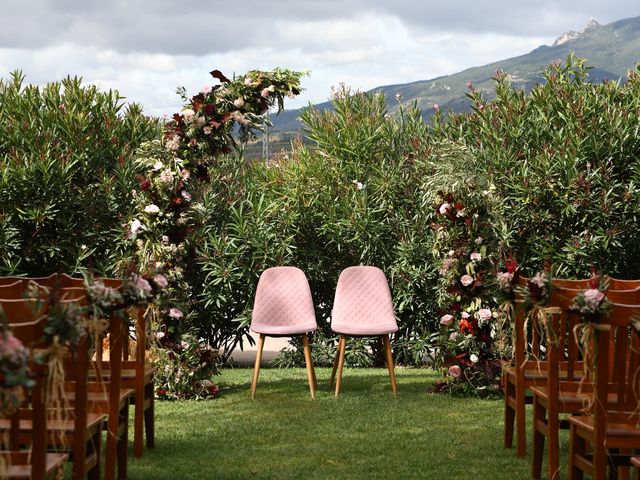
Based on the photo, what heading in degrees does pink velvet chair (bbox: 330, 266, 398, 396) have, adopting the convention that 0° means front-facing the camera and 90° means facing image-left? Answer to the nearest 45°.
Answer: approximately 0°

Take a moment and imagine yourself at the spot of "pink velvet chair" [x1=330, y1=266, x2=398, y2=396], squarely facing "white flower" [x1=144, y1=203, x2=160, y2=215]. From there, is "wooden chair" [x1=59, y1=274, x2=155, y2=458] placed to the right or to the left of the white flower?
left

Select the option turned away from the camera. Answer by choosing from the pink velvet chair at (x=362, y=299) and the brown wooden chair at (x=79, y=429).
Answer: the brown wooden chair

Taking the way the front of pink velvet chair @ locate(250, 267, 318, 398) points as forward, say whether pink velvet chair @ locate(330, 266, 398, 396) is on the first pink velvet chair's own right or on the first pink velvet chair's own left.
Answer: on the first pink velvet chair's own left

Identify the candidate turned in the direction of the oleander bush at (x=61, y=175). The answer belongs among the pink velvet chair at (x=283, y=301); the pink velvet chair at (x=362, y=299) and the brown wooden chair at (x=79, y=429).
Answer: the brown wooden chair

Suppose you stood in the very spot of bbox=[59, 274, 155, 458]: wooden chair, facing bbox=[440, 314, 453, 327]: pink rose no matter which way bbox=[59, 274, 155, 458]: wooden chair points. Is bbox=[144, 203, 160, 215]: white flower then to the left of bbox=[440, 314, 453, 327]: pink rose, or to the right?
left

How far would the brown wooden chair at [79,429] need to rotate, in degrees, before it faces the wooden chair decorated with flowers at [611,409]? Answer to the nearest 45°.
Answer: approximately 90° to its right

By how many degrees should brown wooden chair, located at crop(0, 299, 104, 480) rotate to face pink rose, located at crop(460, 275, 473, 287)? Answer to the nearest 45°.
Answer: approximately 45° to its right

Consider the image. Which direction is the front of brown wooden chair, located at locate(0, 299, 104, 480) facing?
away from the camera

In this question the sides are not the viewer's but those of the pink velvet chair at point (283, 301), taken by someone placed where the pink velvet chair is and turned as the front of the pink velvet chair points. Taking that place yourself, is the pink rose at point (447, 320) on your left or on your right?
on your left

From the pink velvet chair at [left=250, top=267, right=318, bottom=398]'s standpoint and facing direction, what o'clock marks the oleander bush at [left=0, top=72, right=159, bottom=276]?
The oleander bush is roughly at 4 o'clock from the pink velvet chair.

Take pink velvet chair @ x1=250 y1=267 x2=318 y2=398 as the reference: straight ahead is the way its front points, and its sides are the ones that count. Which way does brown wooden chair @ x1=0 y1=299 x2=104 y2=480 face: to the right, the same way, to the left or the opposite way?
the opposite way
